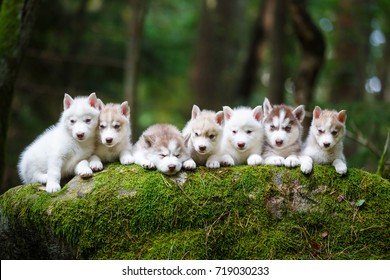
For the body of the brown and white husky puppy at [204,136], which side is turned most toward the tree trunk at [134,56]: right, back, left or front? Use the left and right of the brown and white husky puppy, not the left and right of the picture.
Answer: back

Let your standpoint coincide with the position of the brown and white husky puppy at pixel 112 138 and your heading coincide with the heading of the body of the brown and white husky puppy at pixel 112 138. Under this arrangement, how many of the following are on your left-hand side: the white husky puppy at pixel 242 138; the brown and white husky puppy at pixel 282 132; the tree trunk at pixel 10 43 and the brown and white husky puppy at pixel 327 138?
3

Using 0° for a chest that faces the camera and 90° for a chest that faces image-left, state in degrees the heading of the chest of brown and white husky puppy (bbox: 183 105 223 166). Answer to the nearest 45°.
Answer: approximately 0°

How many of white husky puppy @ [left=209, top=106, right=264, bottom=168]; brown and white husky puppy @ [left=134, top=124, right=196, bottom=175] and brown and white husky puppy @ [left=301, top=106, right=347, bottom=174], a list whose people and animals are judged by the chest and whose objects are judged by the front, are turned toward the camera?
3

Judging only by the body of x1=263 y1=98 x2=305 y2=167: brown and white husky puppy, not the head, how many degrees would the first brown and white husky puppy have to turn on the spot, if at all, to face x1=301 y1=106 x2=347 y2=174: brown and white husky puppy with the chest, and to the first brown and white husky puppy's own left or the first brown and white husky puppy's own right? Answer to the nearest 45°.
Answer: approximately 45° to the first brown and white husky puppy's own left

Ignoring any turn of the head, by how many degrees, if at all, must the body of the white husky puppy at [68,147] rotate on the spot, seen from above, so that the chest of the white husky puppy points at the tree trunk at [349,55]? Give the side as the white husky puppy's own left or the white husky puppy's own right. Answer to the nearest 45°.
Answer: approximately 90° to the white husky puppy's own left

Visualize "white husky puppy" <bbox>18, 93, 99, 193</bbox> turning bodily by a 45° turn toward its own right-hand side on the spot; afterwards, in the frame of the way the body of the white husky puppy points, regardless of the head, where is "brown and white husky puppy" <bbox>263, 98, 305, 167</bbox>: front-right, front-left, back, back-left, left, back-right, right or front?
left

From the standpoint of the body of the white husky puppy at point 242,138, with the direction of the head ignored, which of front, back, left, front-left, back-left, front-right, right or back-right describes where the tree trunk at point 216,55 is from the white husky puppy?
back

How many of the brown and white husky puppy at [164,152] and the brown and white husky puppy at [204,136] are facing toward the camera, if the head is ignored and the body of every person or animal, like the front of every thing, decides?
2
